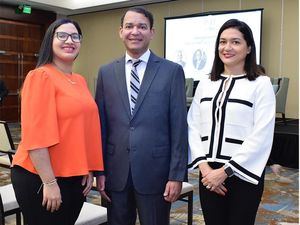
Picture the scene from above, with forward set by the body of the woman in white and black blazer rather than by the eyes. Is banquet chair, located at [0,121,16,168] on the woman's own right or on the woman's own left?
on the woman's own right

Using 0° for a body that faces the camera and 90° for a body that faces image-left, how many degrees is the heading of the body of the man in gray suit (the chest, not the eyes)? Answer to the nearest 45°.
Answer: approximately 0°
